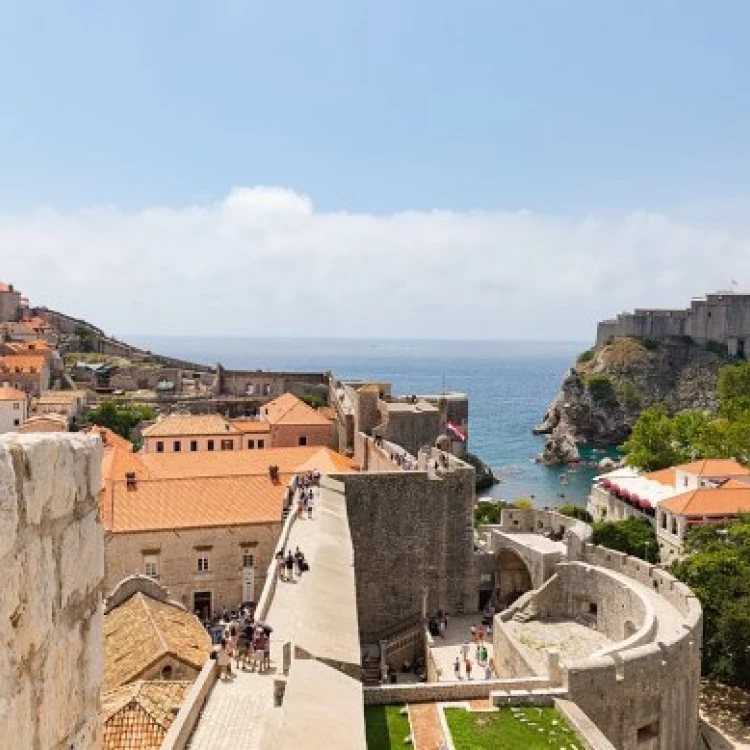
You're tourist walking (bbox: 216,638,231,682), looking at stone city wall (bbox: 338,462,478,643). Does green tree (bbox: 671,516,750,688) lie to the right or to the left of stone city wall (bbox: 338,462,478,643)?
right

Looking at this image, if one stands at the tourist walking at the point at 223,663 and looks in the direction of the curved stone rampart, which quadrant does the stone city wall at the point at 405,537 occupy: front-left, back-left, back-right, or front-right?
front-left
